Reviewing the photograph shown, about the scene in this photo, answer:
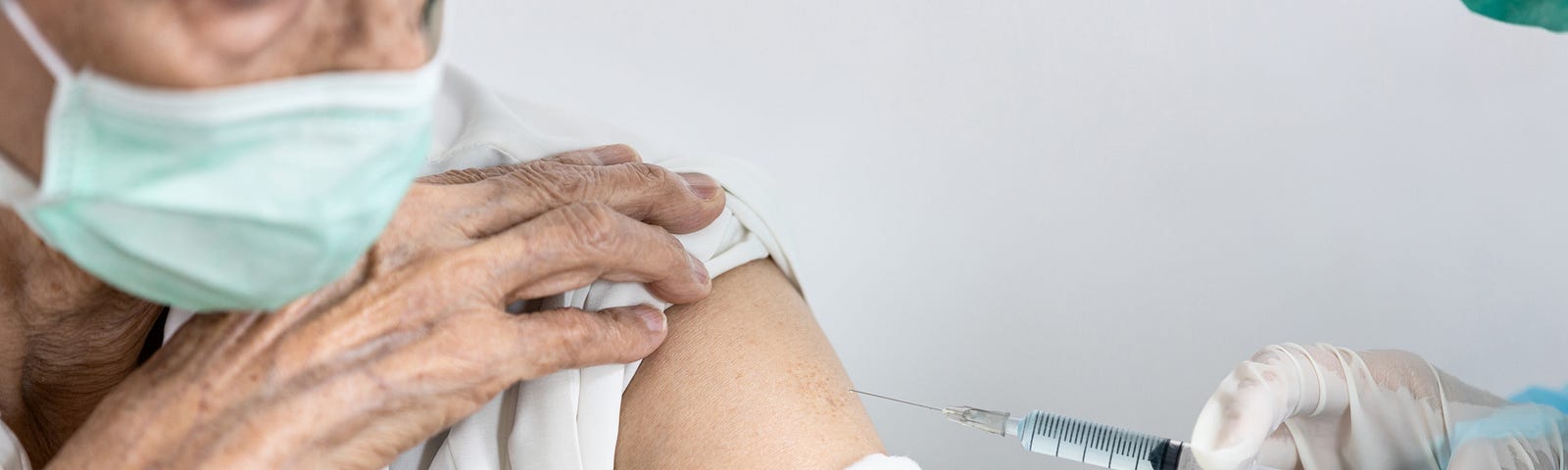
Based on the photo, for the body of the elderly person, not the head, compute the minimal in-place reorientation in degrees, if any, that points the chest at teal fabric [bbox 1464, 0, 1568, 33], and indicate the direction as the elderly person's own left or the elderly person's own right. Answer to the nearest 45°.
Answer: approximately 90° to the elderly person's own left

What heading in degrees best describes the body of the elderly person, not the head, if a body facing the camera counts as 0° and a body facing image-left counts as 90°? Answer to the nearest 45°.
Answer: approximately 0°
